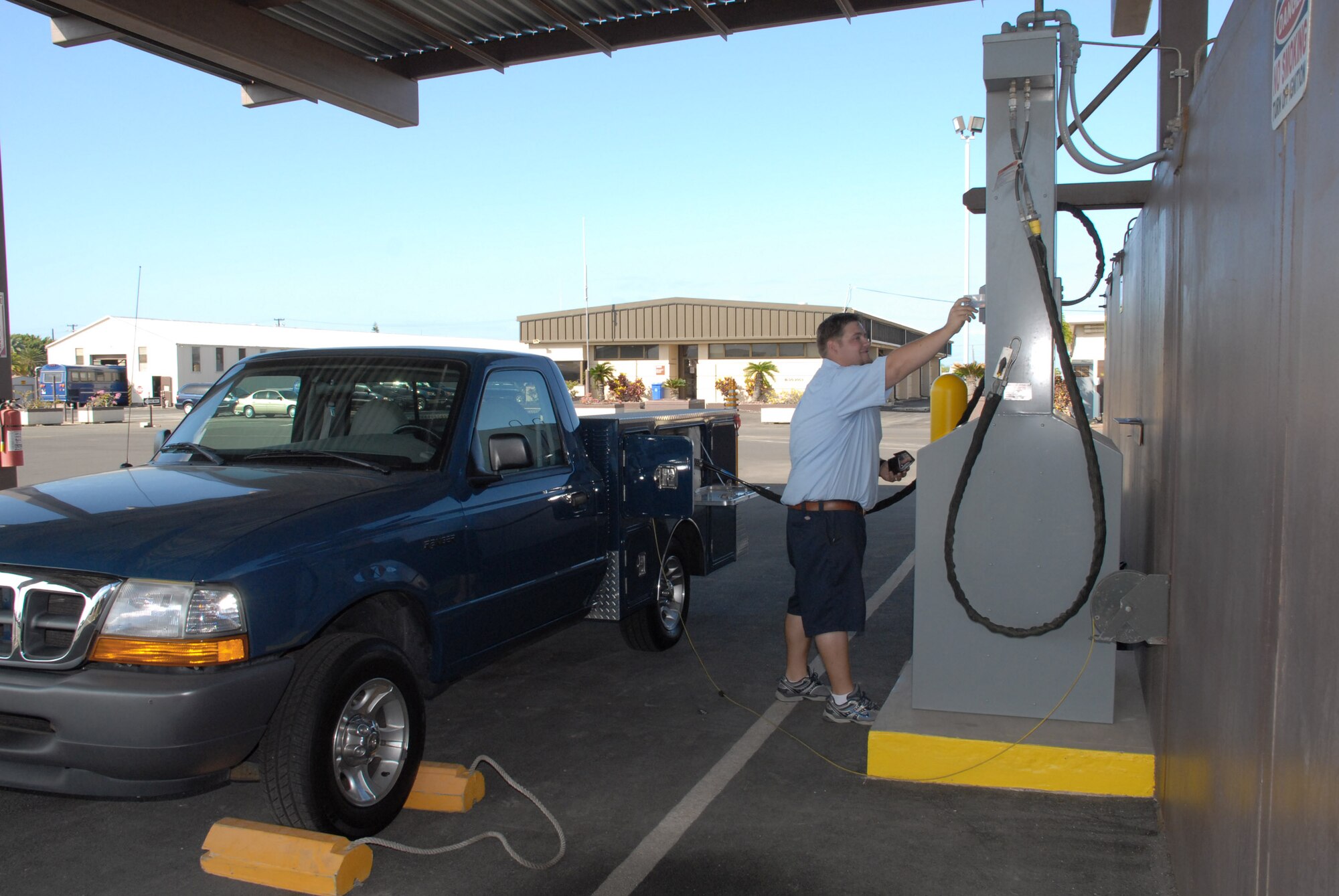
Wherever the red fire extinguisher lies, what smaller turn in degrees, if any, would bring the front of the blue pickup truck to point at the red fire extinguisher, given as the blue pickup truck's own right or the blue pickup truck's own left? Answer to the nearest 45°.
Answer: approximately 90° to the blue pickup truck's own right

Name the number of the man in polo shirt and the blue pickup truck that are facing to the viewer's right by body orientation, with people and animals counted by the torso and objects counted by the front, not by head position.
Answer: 1

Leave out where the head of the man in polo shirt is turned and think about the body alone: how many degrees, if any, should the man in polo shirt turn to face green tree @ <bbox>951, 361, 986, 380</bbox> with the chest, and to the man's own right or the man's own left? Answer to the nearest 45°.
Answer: approximately 90° to the man's own left

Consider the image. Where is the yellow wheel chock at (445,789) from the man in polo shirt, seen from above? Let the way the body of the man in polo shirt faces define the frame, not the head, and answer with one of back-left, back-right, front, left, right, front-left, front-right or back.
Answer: back-right

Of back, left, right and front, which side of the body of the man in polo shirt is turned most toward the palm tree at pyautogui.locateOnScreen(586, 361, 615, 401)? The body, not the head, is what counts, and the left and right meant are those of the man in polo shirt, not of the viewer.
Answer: left

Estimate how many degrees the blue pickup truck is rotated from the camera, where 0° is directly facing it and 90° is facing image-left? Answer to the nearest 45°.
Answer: approximately 45°

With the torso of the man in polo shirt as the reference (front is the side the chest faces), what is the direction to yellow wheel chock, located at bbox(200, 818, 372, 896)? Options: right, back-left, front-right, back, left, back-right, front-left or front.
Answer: back-right

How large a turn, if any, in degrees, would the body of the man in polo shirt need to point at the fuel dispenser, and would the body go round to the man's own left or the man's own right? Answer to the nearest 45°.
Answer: approximately 45° to the man's own right

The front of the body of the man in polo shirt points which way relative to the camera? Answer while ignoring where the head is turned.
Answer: to the viewer's right

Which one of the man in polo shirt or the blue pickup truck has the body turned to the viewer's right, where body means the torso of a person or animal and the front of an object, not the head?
the man in polo shirt
